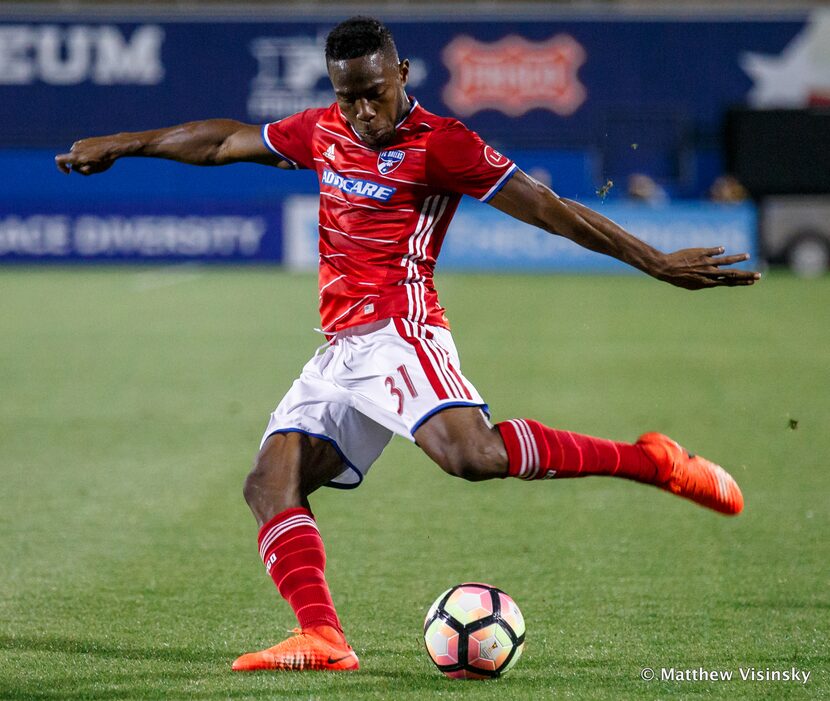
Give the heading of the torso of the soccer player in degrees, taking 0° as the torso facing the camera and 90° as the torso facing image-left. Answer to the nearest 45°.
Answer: approximately 45°
